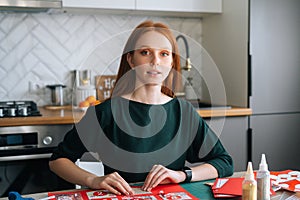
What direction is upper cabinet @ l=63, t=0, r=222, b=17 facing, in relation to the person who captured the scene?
facing the viewer

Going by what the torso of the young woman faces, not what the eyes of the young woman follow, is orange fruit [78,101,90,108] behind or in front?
behind

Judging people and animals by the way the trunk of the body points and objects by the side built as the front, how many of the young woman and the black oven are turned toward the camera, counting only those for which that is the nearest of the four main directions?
2

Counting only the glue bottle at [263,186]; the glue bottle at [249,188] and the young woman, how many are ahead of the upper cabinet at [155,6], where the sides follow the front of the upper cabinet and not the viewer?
3

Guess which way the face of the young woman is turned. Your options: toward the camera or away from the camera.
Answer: toward the camera

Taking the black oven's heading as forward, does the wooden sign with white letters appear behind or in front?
behind

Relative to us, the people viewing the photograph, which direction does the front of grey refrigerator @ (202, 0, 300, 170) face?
facing the viewer and to the right of the viewer

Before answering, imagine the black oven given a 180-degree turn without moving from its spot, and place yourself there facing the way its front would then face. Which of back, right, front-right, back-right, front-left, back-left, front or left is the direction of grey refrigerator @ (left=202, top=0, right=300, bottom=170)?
right

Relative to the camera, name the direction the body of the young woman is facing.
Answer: toward the camera

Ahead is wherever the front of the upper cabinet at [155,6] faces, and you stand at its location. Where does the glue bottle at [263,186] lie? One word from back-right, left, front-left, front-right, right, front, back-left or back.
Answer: front

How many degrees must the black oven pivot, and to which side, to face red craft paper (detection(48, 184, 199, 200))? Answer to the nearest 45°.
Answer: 0° — it already faces it

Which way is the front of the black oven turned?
toward the camera

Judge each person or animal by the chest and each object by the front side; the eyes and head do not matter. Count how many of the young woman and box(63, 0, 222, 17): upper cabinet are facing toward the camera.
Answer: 2
